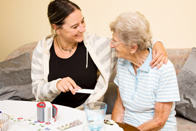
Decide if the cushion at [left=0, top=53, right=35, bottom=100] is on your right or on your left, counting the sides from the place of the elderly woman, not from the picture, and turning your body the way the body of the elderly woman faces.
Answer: on your right

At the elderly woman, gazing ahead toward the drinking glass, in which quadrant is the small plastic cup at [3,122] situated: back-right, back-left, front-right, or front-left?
front-right

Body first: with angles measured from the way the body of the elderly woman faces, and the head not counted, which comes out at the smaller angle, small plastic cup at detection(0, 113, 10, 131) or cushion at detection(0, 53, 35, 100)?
the small plastic cup

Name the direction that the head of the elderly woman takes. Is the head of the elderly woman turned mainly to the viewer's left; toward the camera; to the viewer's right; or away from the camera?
to the viewer's left

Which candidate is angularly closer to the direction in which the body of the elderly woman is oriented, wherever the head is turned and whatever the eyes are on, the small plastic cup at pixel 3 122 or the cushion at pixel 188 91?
the small plastic cup

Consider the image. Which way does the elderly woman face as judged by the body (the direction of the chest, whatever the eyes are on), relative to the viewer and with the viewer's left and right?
facing the viewer and to the left of the viewer

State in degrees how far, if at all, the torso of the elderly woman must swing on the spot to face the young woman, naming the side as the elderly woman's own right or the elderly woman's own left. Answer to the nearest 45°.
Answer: approximately 90° to the elderly woman's own right

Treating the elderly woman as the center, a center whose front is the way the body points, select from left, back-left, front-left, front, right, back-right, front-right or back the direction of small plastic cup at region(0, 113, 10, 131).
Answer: front

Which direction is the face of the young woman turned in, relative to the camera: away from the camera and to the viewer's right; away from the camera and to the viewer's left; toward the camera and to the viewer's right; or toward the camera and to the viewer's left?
toward the camera and to the viewer's right
